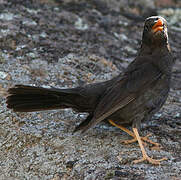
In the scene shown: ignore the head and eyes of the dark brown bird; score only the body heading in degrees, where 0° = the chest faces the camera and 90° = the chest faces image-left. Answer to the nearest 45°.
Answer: approximately 270°
